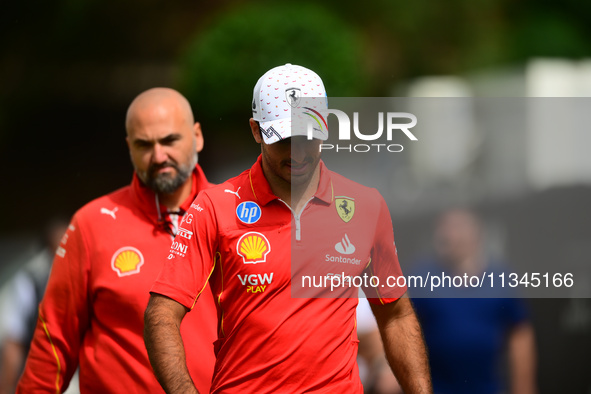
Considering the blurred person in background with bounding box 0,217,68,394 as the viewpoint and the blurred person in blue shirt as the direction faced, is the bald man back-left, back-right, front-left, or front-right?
front-right

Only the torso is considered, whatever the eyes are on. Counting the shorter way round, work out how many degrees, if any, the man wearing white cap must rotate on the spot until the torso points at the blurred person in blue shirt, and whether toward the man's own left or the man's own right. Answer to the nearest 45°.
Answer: approximately 135° to the man's own left

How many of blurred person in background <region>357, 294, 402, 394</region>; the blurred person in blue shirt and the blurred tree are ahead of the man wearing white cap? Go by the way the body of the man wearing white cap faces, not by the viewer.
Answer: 0

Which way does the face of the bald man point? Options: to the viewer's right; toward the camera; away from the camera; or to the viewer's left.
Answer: toward the camera

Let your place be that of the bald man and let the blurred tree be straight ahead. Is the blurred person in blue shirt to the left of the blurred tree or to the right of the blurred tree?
right

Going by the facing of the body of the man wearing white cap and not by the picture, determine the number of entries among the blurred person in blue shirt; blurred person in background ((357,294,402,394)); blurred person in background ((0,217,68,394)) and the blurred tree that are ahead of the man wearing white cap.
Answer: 0

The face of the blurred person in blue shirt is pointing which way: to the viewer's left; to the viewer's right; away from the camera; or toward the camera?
toward the camera

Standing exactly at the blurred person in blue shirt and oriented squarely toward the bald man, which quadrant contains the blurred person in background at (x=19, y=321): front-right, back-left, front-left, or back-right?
front-right

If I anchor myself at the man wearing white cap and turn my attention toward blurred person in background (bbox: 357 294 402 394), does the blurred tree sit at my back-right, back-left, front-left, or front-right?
front-left

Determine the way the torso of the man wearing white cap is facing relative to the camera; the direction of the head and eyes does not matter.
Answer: toward the camera

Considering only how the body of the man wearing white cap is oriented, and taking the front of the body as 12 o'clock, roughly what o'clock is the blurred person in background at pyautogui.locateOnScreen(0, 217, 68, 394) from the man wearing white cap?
The blurred person in background is roughly at 5 o'clock from the man wearing white cap.

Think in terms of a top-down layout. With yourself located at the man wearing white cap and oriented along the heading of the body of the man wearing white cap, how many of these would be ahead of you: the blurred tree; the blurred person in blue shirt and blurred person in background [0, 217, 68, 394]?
0

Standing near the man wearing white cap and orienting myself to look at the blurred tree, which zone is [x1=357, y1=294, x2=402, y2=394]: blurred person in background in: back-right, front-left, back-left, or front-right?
front-right

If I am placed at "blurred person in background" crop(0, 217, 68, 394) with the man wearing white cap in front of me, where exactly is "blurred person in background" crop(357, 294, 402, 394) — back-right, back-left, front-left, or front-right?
front-left

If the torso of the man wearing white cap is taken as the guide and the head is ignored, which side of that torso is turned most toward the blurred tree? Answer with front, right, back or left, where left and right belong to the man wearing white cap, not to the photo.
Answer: back

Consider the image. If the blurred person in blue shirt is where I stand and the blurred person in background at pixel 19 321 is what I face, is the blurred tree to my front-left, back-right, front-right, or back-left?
front-right

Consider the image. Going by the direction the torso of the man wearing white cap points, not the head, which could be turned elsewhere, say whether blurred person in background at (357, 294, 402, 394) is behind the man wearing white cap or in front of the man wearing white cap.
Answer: behind

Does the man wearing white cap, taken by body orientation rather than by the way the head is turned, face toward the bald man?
no
